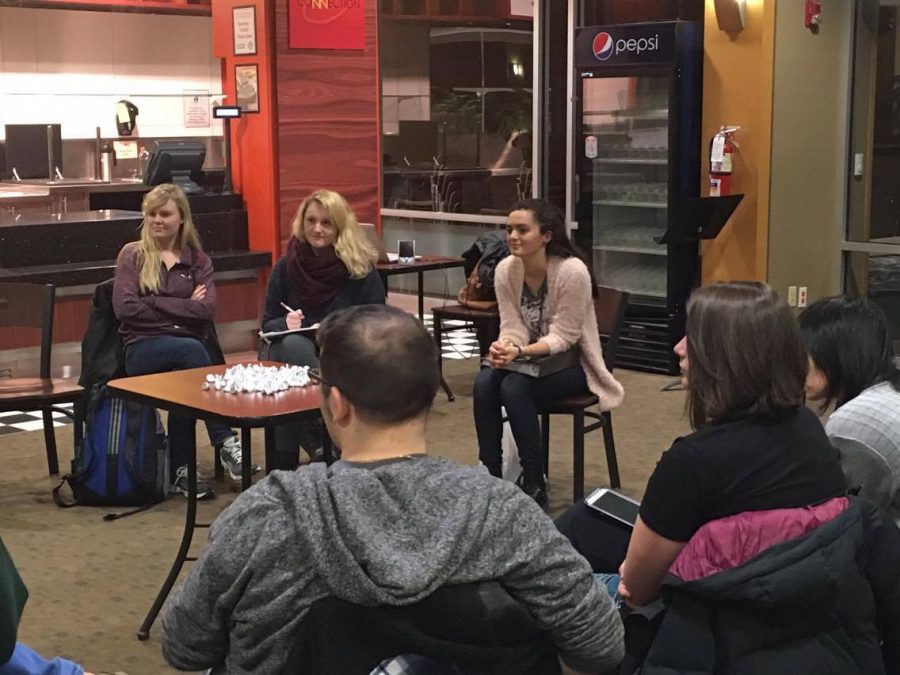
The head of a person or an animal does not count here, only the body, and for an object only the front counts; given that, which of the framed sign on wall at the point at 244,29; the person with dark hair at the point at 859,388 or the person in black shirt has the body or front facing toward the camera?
the framed sign on wall

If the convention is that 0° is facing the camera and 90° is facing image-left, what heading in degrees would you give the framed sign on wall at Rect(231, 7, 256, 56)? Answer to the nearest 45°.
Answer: approximately 0°

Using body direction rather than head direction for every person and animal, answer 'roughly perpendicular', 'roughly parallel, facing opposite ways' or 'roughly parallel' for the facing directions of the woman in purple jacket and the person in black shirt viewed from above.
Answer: roughly parallel, facing opposite ways

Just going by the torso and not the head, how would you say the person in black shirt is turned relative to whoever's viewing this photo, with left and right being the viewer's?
facing away from the viewer and to the left of the viewer

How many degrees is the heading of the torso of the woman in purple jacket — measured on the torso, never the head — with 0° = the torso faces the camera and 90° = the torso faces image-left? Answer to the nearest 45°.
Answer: approximately 315°

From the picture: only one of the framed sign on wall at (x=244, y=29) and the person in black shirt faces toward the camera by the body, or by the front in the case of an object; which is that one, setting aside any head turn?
the framed sign on wall

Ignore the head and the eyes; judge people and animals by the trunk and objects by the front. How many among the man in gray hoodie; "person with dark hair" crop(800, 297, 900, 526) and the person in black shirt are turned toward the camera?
0

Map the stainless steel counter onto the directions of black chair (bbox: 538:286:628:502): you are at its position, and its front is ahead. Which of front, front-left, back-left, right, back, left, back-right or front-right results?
right

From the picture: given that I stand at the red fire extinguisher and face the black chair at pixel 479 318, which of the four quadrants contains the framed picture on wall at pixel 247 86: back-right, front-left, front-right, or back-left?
front-right

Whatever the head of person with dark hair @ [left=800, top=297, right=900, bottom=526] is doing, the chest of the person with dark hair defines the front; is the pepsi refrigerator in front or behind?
in front

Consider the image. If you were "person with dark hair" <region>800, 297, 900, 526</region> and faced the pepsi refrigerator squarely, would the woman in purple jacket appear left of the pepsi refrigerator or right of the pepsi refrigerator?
left

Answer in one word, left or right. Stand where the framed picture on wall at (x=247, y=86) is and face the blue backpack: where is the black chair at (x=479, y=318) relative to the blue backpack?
left

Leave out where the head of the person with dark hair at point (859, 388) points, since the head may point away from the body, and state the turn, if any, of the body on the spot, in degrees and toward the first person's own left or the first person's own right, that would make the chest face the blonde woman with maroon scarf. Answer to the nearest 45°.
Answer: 0° — they already face them

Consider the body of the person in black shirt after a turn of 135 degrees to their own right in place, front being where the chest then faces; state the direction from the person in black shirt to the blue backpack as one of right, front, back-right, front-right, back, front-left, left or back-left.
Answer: back-left

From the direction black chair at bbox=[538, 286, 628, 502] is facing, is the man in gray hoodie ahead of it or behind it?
ahead

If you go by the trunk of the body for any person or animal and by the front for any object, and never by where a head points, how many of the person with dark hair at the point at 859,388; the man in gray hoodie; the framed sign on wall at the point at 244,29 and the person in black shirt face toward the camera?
1

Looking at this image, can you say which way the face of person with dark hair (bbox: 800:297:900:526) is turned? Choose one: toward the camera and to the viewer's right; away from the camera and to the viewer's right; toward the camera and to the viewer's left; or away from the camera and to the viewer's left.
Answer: away from the camera and to the viewer's left
